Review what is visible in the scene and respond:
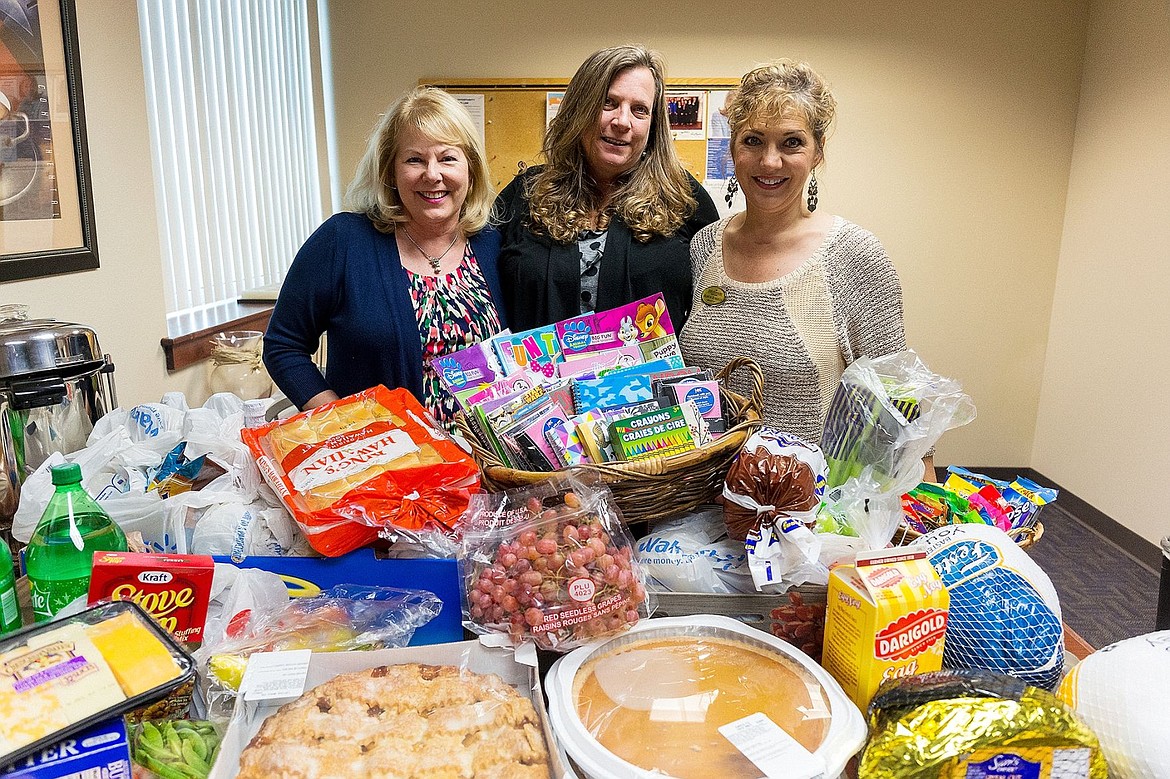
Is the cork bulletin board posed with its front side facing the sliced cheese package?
yes

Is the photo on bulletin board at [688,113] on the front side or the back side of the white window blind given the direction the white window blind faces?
on the front side

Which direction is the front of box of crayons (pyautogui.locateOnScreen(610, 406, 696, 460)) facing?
toward the camera

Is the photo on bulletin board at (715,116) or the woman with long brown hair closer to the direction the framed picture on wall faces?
the woman with long brown hair

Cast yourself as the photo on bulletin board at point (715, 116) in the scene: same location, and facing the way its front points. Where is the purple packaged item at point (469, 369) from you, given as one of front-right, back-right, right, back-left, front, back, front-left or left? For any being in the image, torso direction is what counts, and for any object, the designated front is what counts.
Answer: front

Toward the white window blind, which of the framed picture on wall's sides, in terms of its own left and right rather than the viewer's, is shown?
left

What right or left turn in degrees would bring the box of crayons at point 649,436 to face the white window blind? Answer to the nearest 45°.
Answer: approximately 135° to its right

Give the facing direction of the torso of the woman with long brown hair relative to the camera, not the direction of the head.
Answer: toward the camera

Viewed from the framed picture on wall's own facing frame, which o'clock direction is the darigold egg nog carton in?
The darigold egg nog carton is roughly at 1 o'clock from the framed picture on wall.

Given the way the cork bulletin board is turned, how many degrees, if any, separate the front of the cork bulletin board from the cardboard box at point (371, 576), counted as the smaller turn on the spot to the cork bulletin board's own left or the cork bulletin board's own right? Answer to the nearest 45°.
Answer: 0° — it already faces it

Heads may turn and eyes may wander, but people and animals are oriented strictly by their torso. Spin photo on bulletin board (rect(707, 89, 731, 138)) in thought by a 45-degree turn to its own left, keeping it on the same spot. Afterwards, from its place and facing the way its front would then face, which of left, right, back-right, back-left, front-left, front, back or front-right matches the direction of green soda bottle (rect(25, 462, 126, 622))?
front-right

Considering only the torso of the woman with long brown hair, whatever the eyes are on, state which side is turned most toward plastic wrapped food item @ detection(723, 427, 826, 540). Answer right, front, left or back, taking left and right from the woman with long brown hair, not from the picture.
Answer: front

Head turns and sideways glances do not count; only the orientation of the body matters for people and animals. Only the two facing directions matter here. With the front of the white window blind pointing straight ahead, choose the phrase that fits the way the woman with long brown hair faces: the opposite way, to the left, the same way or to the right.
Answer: to the right

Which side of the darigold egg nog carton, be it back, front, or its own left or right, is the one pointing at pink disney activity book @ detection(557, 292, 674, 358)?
back

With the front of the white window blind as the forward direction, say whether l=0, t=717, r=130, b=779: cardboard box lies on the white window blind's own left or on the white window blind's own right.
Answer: on the white window blind's own right

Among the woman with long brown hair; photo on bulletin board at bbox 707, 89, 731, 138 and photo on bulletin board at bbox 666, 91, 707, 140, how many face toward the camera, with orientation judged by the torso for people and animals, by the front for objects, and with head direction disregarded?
3

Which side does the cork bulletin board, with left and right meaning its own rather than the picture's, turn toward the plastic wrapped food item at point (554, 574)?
front
